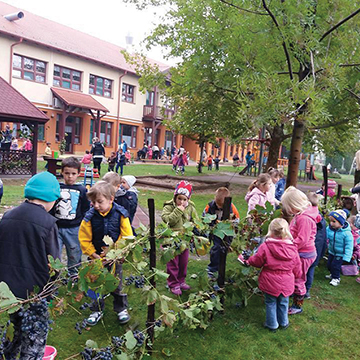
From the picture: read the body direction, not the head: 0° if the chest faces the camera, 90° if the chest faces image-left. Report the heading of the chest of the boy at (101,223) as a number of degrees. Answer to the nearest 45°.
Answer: approximately 0°

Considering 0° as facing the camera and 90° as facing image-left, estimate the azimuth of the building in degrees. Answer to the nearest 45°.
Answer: approximately 315°

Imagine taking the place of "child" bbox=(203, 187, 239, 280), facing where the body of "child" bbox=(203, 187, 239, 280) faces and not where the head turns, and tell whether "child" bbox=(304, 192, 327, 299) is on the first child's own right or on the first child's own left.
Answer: on the first child's own left

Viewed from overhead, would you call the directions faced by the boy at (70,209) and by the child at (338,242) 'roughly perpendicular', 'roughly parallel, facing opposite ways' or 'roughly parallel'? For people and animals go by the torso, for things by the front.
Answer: roughly perpendicular

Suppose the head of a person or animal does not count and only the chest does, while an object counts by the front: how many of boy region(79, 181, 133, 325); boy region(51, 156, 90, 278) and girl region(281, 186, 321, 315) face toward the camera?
2

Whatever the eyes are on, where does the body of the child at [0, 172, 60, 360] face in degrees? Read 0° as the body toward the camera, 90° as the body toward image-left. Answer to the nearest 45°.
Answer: approximately 225°

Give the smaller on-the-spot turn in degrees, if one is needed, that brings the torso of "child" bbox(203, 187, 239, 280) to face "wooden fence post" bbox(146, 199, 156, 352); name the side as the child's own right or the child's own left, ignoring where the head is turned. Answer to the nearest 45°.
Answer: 0° — they already face it

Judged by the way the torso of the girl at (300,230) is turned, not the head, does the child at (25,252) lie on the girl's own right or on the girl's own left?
on the girl's own left

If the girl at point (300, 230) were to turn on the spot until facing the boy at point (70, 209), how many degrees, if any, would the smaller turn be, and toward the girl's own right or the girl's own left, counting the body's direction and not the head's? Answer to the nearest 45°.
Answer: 0° — they already face them

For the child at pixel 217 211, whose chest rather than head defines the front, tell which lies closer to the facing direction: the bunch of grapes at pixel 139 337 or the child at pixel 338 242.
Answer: the bunch of grapes

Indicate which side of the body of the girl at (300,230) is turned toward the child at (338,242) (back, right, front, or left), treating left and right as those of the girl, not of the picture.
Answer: right

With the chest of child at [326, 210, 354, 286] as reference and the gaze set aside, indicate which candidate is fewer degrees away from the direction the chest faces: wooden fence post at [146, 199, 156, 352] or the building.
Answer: the wooden fence post
